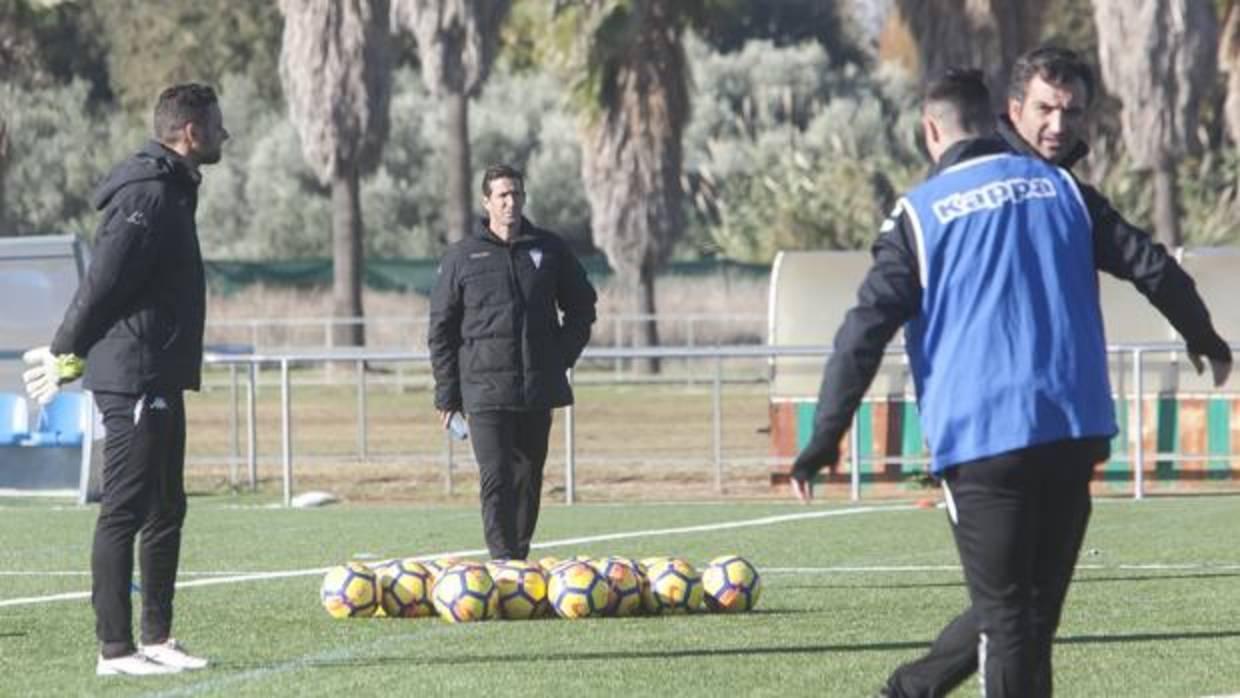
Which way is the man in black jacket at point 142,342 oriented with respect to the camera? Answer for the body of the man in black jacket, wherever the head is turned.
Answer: to the viewer's right

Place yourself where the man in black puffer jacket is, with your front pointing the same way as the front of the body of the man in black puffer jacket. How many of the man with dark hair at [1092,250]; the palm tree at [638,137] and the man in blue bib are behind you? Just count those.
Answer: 1

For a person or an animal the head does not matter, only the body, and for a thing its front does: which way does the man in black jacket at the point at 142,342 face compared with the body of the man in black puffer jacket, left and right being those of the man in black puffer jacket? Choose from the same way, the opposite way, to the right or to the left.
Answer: to the left

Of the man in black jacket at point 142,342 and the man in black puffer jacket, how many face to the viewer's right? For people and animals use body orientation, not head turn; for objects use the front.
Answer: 1

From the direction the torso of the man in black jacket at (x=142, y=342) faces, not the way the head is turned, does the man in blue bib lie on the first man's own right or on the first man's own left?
on the first man's own right

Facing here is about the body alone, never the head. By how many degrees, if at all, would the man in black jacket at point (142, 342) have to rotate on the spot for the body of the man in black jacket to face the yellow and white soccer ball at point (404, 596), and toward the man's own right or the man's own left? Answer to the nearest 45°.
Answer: approximately 45° to the man's own left

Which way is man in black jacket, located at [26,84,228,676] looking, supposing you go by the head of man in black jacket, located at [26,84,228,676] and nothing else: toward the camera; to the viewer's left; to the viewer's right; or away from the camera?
to the viewer's right

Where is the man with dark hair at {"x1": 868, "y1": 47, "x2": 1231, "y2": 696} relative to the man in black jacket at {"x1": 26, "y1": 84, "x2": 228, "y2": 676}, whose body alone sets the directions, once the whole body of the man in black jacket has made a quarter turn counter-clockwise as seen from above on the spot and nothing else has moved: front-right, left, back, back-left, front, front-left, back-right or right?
back-right
